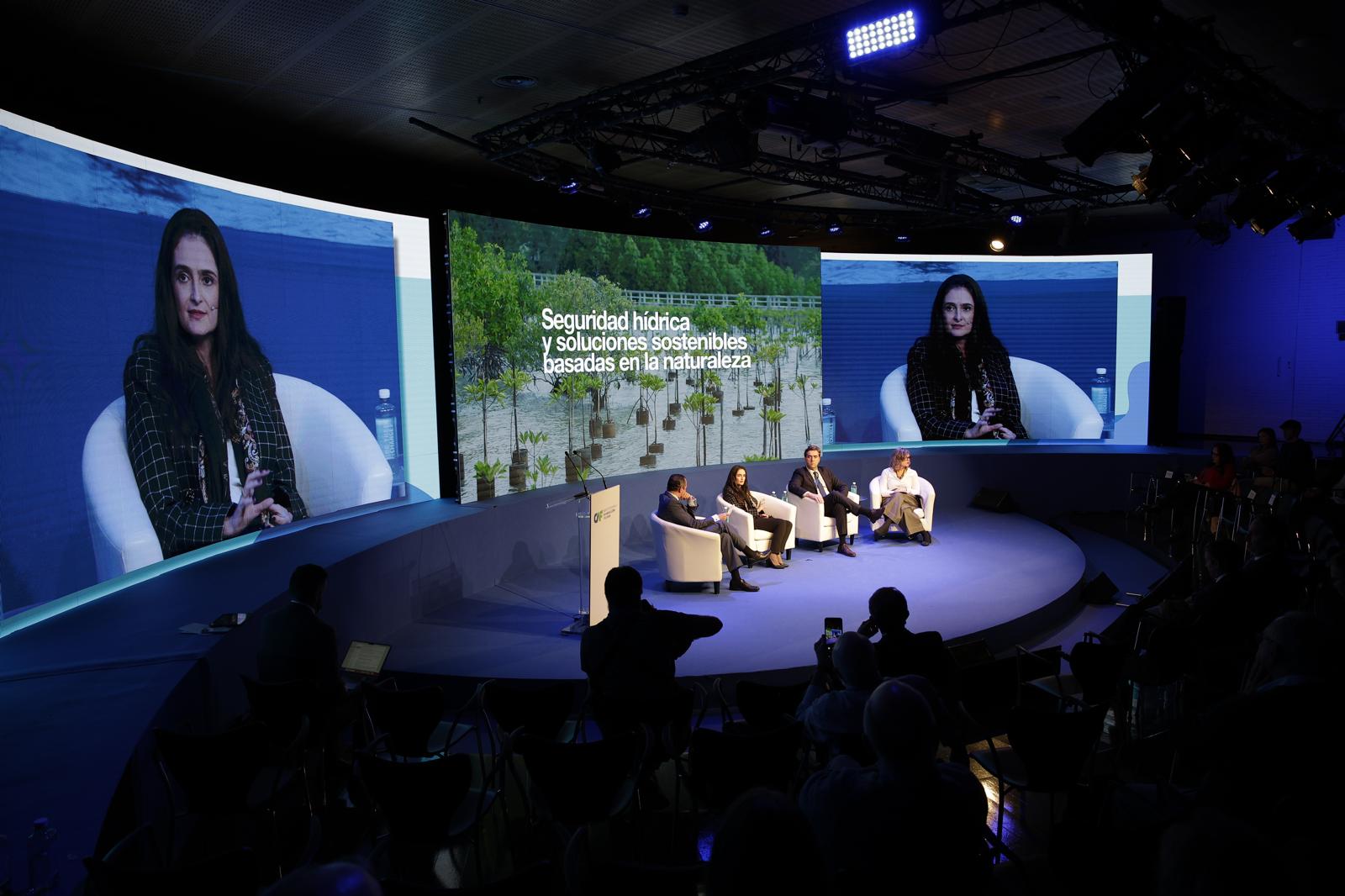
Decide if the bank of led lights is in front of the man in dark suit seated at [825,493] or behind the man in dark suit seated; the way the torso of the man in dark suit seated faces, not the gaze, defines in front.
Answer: in front

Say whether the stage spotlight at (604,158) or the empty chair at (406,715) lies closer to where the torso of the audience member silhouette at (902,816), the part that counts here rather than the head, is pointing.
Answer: the stage spotlight

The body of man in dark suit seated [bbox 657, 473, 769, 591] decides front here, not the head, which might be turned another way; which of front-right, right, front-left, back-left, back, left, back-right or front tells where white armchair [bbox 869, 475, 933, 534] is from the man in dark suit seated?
front-left

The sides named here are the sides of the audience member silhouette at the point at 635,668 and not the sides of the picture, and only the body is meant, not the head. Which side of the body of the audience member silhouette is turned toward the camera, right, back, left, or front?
back

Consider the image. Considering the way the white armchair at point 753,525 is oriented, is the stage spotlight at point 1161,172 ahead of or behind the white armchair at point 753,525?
ahead

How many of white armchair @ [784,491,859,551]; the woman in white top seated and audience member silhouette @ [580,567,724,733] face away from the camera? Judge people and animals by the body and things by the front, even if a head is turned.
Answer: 1

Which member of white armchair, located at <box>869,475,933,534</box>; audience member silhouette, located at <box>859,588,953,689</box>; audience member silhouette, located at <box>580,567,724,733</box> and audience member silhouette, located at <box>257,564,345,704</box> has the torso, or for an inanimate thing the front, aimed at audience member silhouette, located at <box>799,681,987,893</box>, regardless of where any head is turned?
the white armchair

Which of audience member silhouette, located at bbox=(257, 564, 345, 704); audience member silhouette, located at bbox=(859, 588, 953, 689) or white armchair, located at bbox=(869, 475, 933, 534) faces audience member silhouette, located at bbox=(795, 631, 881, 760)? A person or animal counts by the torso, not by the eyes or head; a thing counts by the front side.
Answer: the white armchair

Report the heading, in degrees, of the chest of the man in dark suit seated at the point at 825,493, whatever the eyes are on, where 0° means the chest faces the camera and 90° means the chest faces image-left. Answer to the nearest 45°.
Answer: approximately 315°

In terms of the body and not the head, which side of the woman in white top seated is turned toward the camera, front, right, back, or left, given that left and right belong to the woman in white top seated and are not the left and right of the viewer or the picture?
front

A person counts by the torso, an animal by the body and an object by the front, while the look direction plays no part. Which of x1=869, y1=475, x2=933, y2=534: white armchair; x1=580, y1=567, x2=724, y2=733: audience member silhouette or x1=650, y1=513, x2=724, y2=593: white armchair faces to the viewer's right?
x1=650, y1=513, x2=724, y2=593: white armchair

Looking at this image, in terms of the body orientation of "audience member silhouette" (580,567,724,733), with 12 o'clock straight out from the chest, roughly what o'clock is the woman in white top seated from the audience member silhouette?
The woman in white top seated is roughly at 1 o'clock from the audience member silhouette.

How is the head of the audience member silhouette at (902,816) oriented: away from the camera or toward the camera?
away from the camera

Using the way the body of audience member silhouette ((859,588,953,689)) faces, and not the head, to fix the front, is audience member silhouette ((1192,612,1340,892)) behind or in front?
behind

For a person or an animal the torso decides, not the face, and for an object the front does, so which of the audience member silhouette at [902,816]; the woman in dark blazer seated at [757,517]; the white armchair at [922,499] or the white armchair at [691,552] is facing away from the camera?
the audience member silhouette

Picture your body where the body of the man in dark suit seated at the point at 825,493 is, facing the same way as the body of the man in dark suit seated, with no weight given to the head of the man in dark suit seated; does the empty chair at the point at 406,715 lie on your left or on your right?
on your right

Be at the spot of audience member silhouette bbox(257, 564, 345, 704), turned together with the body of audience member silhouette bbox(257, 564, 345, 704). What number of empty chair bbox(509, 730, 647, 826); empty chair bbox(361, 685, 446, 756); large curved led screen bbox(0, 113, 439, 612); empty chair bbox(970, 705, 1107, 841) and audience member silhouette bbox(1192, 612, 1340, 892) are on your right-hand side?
4

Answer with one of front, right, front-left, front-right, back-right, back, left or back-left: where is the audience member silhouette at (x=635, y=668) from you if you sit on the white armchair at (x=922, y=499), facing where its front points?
front

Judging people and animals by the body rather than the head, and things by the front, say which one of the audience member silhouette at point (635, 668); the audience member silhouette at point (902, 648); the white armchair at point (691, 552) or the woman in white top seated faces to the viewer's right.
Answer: the white armchair

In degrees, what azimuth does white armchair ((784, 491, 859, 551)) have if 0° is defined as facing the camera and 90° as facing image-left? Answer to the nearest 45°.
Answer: approximately 315°

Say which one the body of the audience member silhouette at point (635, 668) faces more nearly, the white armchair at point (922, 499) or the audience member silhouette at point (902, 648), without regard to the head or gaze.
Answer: the white armchair

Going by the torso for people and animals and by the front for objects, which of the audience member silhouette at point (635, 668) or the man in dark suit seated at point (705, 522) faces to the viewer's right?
the man in dark suit seated

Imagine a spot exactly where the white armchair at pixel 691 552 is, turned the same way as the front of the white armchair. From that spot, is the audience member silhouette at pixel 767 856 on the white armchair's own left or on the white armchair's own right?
on the white armchair's own right
